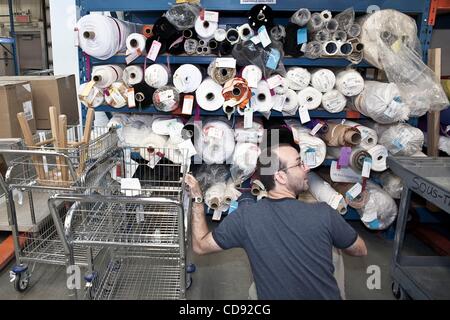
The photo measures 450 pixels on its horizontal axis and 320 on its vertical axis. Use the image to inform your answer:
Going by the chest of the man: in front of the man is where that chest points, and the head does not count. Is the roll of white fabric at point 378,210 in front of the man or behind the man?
in front

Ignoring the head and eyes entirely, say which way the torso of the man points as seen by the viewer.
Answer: away from the camera

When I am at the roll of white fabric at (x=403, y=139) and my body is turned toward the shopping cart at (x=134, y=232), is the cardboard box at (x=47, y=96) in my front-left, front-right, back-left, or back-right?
front-right

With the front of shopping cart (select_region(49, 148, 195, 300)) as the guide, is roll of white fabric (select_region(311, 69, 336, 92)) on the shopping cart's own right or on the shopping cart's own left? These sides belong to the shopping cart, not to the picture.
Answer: on the shopping cart's own right

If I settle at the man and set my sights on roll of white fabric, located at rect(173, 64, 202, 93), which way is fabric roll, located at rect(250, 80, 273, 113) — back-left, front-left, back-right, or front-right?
front-right
